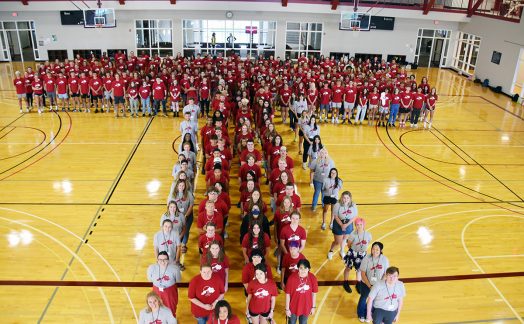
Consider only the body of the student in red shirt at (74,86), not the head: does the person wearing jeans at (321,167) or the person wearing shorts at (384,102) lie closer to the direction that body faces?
the person wearing jeans

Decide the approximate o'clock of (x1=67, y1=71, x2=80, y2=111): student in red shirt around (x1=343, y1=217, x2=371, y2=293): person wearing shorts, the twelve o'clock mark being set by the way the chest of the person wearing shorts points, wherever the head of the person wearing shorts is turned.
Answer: The student in red shirt is roughly at 4 o'clock from the person wearing shorts.

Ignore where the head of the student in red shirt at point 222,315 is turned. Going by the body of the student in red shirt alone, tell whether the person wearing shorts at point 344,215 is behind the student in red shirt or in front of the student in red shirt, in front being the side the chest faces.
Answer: behind

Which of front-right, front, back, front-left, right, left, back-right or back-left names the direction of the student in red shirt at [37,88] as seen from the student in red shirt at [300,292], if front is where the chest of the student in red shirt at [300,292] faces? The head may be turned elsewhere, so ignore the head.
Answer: back-right

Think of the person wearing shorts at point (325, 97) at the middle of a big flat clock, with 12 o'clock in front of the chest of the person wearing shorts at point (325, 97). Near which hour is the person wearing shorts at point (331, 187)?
the person wearing shorts at point (331, 187) is roughly at 12 o'clock from the person wearing shorts at point (325, 97).

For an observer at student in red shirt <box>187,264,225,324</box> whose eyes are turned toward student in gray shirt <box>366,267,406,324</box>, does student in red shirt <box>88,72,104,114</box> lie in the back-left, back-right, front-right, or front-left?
back-left
